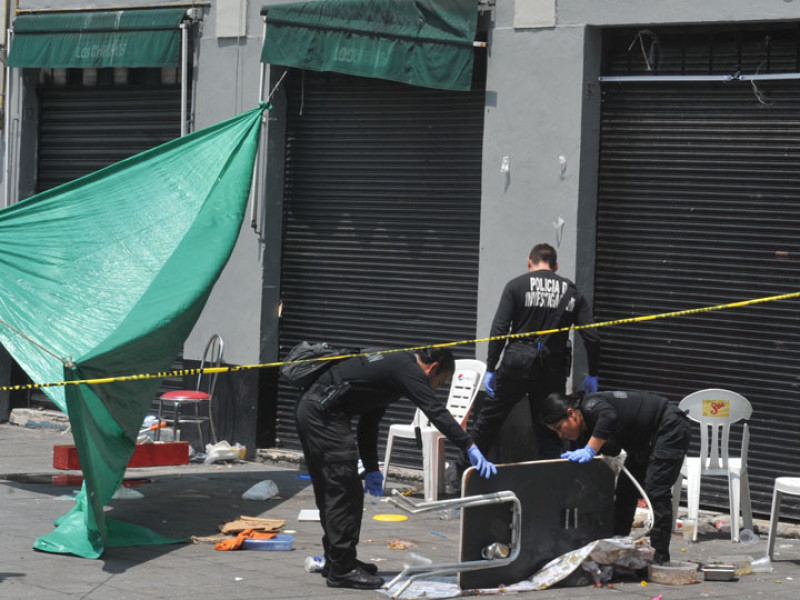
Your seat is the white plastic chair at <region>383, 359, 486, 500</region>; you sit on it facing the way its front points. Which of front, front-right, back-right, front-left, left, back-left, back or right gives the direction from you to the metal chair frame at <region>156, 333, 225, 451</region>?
right

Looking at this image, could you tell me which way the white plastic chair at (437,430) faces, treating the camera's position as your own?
facing the viewer and to the left of the viewer

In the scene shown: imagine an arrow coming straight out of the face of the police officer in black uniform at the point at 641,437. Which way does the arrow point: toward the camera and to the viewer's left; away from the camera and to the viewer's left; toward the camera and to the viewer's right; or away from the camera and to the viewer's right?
toward the camera and to the viewer's left

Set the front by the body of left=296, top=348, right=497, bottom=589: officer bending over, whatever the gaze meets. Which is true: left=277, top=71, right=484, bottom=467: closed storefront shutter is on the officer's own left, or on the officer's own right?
on the officer's own left

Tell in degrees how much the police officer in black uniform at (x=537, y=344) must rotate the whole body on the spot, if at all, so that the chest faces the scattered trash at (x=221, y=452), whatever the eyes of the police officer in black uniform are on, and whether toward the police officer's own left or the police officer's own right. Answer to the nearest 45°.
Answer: approximately 45° to the police officer's own left

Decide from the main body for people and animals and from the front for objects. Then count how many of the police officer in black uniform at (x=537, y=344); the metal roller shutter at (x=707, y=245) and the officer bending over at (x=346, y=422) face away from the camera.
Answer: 1

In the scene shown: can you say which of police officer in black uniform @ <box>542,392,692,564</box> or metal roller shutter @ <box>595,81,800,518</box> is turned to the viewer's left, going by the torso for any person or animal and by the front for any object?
the police officer in black uniform

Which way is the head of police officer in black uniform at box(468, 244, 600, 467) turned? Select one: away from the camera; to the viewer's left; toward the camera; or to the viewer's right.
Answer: away from the camera

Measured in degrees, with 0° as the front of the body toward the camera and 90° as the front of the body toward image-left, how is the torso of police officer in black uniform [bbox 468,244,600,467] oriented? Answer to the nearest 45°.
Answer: approximately 180°

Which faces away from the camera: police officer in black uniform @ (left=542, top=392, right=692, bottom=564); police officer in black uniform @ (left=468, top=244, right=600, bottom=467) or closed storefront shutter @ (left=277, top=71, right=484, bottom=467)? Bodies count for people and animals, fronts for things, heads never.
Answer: police officer in black uniform @ (left=468, top=244, right=600, bottom=467)

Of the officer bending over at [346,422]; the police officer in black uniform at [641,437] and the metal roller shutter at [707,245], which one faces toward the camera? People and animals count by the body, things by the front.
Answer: the metal roller shutter

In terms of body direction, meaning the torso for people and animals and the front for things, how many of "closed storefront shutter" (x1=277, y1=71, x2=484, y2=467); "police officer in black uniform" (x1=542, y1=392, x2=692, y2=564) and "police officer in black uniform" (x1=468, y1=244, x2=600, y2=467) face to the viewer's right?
0

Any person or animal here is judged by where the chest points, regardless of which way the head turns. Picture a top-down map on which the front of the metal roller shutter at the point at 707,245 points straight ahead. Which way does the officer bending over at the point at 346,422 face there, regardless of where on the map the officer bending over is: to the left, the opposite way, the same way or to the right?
to the left

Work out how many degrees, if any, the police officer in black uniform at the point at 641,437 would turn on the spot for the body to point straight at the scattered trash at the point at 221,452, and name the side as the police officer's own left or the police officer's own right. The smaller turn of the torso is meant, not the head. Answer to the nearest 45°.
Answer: approximately 45° to the police officer's own right

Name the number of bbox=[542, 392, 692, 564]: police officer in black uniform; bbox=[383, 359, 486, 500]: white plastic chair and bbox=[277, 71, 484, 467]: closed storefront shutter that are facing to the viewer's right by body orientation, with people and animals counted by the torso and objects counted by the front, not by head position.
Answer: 0

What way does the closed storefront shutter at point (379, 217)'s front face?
toward the camera

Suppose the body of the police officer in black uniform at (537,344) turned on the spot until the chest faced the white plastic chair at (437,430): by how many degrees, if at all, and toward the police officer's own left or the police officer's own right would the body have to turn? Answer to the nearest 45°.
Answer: approximately 45° to the police officer's own left

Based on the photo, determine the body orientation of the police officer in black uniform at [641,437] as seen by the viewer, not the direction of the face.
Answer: to the viewer's left

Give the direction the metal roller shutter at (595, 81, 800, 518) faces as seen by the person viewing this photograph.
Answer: facing the viewer

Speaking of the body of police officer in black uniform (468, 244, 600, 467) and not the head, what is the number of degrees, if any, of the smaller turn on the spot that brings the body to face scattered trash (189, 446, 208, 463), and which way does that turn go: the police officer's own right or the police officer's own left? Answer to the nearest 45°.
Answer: approximately 45° to the police officer's own left
